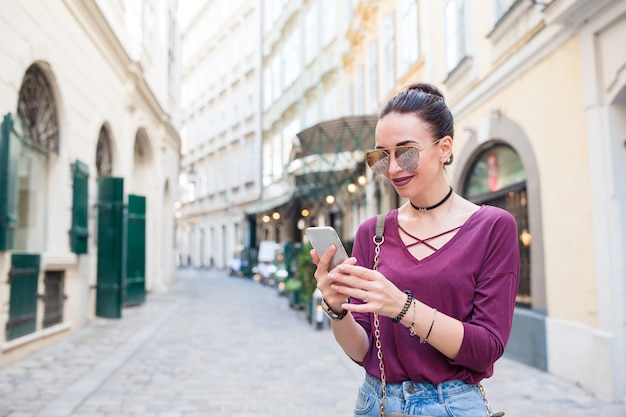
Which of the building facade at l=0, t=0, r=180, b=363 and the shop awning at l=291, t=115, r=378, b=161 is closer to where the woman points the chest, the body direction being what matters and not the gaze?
the building facade

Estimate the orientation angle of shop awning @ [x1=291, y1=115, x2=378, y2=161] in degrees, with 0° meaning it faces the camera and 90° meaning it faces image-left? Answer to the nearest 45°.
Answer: approximately 45°

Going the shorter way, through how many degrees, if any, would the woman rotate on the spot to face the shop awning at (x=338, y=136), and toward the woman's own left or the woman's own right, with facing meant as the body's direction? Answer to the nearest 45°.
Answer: approximately 135° to the woman's own right

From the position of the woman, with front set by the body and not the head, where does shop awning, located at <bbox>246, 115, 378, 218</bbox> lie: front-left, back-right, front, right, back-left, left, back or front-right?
back-right

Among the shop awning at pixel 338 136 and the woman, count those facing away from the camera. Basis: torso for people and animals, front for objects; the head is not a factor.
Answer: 0

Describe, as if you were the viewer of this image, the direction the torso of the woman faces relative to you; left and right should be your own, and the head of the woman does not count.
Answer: facing the viewer and to the left of the viewer

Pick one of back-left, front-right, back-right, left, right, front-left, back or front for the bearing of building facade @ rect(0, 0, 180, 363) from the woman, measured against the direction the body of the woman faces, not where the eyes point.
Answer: right

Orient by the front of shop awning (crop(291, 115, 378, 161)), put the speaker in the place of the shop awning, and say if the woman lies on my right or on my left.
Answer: on my left

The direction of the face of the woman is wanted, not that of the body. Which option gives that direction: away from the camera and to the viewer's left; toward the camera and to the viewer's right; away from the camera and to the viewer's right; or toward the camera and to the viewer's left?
toward the camera and to the viewer's left

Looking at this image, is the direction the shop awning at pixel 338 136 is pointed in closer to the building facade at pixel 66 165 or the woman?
the building facade
